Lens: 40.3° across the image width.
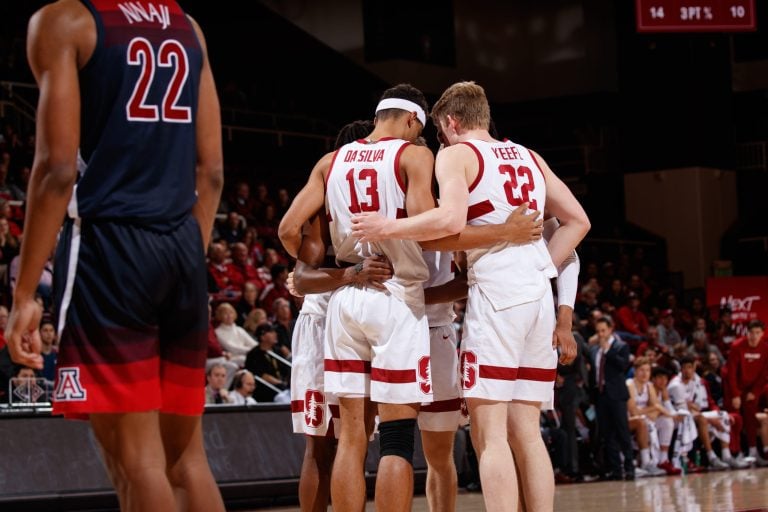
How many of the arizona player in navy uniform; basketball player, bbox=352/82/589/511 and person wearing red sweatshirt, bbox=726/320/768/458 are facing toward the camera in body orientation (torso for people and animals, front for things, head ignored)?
1

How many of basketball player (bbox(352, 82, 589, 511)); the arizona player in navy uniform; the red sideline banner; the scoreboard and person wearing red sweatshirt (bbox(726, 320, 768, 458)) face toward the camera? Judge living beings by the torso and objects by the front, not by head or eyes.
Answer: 3

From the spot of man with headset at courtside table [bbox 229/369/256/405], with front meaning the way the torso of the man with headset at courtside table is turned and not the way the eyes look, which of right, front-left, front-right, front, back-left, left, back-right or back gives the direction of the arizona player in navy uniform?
front-right

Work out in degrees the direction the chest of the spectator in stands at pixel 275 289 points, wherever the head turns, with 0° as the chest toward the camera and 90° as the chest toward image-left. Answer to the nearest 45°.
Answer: approximately 315°

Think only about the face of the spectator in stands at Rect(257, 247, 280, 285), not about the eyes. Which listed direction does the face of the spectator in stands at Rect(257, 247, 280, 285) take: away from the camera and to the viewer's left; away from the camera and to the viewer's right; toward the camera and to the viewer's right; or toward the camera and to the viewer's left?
toward the camera and to the viewer's right

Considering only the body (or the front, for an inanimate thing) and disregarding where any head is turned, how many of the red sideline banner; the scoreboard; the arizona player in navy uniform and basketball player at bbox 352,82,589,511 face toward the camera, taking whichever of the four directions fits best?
2

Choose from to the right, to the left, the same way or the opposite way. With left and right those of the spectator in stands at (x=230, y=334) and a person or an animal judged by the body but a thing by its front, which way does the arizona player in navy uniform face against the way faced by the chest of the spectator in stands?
the opposite way

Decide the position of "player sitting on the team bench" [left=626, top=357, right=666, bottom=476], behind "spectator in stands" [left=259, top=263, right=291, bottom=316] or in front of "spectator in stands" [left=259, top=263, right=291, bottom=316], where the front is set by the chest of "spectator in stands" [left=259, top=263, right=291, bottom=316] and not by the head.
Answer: in front

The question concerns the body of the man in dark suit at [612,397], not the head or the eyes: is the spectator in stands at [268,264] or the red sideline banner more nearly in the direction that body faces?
the spectator in stands

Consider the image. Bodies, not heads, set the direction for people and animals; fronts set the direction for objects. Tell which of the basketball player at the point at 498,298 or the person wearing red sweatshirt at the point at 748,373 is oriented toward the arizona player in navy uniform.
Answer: the person wearing red sweatshirt

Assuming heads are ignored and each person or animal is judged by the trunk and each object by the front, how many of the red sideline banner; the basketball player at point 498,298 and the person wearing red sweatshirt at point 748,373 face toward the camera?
2

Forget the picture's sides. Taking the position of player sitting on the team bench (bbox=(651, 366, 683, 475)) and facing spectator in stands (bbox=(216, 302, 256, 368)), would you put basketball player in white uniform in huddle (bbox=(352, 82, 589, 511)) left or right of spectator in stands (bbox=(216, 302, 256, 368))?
left

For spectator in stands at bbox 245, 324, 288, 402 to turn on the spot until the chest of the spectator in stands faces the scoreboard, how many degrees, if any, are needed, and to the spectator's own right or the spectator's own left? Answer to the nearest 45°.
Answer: approximately 90° to the spectator's own left
